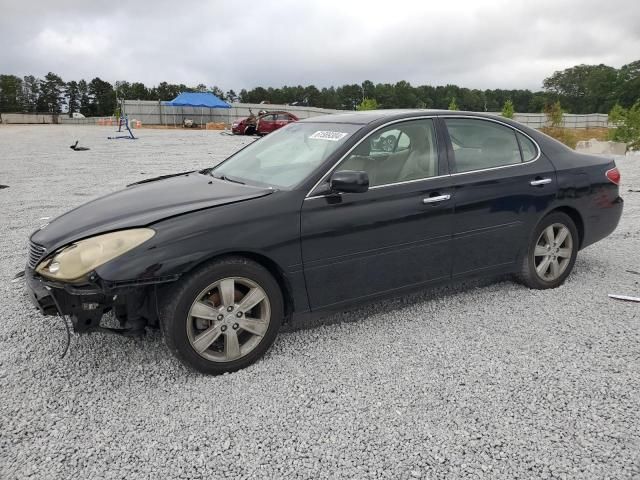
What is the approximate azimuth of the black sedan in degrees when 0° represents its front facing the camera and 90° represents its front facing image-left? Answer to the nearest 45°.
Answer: approximately 45°

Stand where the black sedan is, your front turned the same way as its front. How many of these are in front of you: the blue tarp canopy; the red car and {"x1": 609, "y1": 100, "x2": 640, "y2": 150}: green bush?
0

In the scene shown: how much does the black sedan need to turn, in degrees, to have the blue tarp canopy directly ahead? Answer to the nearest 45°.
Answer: approximately 135° to its right

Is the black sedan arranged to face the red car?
no

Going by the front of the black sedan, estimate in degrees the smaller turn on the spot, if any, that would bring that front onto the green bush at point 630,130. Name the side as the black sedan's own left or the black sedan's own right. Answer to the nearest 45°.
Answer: approximately 180°
